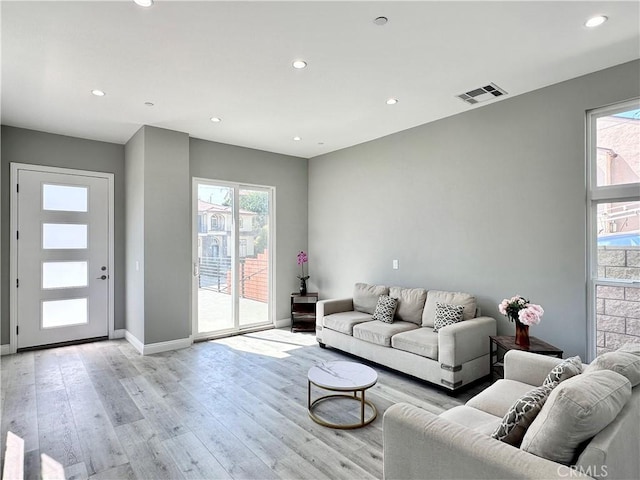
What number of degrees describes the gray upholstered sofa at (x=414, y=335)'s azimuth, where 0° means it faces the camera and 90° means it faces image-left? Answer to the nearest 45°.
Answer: approximately 45°

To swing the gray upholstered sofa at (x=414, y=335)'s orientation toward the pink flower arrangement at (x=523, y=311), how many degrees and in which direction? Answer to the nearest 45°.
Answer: approximately 90° to its left

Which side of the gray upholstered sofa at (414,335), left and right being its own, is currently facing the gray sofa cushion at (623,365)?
left

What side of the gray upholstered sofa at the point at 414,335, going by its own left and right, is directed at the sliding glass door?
right

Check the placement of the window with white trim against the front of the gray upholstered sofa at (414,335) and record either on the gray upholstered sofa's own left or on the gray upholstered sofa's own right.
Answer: on the gray upholstered sofa's own left

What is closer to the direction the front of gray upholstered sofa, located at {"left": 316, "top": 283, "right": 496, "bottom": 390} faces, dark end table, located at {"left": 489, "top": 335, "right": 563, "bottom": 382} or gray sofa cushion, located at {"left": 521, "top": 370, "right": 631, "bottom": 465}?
the gray sofa cushion

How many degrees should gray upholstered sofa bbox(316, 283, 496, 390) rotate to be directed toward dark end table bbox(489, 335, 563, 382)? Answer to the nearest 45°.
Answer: approximately 90° to its left

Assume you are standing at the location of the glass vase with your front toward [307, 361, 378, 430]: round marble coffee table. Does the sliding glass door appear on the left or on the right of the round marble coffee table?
right

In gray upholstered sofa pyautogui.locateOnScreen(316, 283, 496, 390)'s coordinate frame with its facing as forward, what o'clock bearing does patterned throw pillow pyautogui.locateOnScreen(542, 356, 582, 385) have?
The patterned throw pillow is roughly at 10 o'clock from the gray upholstered sofa.

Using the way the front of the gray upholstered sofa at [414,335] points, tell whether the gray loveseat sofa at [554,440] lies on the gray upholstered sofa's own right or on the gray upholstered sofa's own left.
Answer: on the gray upholstered sofa's own left

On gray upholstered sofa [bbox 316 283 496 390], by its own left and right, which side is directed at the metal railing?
right

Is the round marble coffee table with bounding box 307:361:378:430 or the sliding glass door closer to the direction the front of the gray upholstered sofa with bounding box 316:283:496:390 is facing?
the round marble coffee table

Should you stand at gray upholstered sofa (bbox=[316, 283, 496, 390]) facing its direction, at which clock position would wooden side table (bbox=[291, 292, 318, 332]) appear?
The wooden side table is roughly at 3 o'clock from the gray upholstered sofa.
